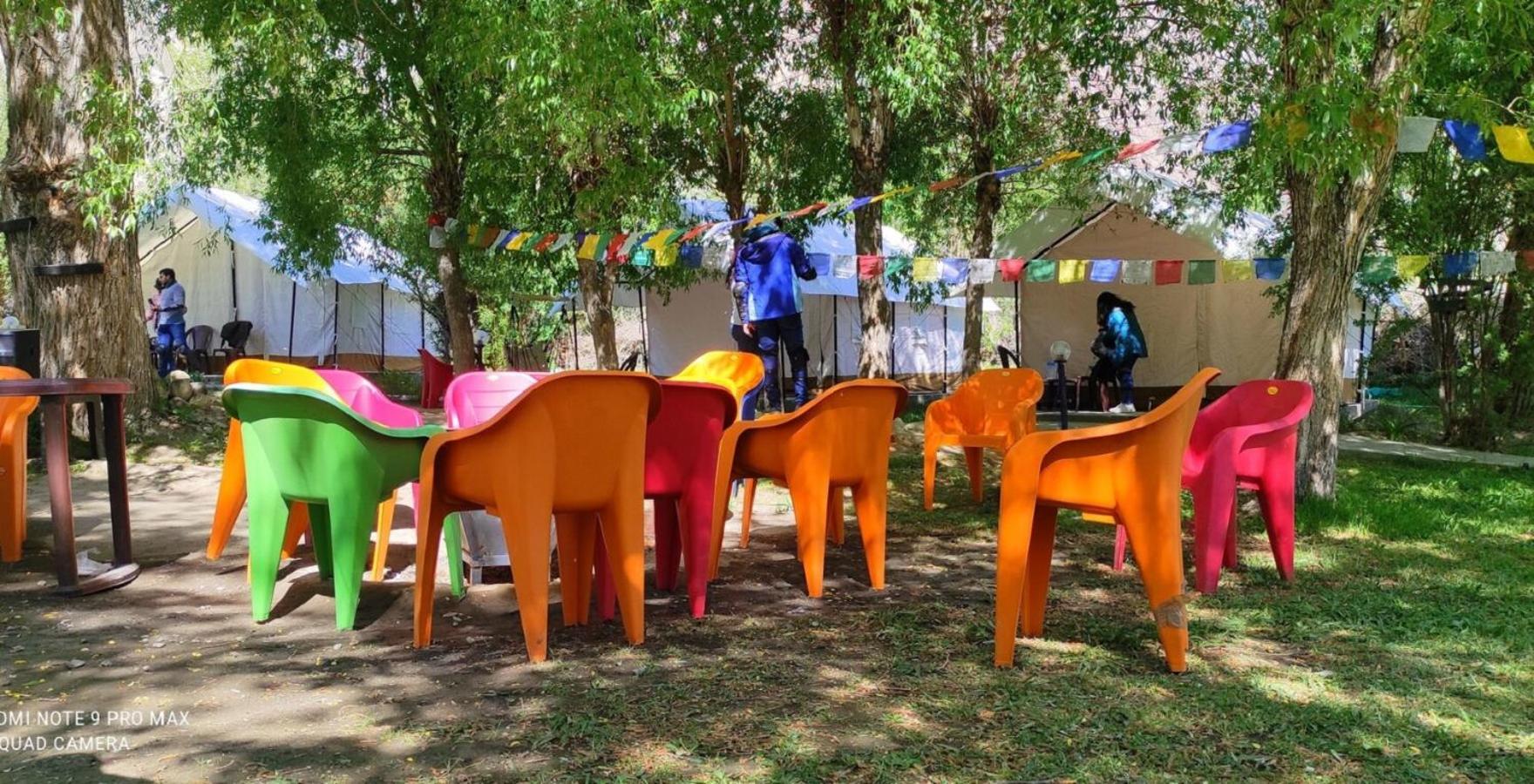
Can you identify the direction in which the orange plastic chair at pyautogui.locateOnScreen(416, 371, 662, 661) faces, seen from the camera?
facing away from the viewer and to the left of the viewer

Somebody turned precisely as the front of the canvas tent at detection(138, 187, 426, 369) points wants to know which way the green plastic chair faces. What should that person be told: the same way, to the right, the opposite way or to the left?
the opposite way

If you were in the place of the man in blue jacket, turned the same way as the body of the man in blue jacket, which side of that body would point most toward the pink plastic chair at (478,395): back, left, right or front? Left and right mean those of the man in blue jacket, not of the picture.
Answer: back

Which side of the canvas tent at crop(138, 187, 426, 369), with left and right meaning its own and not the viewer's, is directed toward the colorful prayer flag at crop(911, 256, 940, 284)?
left

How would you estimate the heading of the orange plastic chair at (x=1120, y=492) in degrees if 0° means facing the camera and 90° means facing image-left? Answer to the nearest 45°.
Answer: approximately 90°

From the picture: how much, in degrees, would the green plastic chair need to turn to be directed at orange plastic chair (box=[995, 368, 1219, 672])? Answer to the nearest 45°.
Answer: approximately 90° to its right

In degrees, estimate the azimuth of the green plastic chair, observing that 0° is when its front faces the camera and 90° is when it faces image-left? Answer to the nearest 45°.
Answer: approximately 225°

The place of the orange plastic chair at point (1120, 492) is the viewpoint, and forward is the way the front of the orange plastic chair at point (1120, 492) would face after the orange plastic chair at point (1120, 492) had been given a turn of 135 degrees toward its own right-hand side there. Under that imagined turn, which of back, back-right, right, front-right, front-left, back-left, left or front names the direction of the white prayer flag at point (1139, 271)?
front-left

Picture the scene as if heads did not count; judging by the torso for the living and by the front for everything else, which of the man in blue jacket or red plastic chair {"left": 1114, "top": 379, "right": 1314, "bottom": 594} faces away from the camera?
the man in blue jacket

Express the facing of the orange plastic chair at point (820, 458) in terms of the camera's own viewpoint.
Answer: facing away from the viewer and to the left of the viewer
